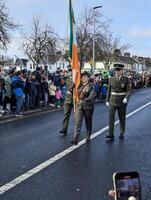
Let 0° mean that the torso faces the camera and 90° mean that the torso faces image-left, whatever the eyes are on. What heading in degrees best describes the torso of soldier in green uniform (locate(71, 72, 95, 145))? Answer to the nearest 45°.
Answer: approximately 45°

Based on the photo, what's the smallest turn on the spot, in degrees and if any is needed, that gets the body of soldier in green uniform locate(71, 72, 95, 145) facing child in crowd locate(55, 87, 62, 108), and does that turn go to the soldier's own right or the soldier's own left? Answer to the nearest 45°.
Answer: approximately 135° to the soldier's own right

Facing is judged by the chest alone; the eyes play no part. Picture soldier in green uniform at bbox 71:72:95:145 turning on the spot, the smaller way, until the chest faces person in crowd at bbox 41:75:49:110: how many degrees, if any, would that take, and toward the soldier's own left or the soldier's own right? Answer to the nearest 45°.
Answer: approximately 135° to the soldier's own right

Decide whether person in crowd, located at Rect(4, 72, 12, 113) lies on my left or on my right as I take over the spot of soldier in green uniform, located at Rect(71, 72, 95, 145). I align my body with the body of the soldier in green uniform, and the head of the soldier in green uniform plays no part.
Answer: on my right

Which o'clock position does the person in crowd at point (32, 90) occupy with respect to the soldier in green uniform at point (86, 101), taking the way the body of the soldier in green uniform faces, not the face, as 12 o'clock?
The person in crowd is roughly at 4 o'clock from the soldier in green uniform.

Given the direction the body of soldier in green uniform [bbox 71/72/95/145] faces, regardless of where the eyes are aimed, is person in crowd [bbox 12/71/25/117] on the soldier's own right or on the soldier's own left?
on the soldier's own right
